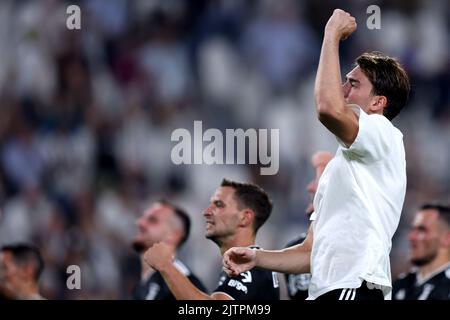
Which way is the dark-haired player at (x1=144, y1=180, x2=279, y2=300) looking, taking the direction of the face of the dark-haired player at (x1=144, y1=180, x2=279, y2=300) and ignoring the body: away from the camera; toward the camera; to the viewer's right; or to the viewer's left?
to the viewer's left

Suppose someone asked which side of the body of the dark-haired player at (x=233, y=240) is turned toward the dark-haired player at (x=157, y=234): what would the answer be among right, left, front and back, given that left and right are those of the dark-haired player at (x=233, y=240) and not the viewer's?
right

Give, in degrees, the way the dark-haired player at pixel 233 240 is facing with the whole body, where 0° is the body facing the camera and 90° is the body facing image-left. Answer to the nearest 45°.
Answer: approximately 90°
